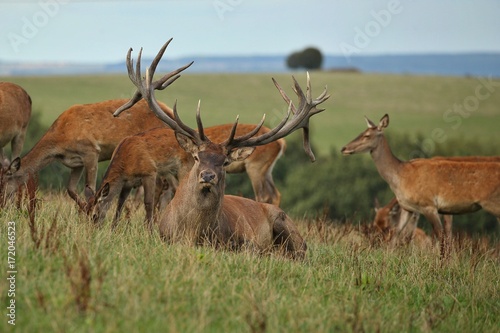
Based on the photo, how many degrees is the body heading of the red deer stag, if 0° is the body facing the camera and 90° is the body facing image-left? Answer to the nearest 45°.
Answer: approximately 45°

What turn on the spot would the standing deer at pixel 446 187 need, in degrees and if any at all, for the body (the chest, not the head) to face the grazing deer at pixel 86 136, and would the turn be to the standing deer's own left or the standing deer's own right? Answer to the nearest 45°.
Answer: approximately 45° to the standing deer's own left

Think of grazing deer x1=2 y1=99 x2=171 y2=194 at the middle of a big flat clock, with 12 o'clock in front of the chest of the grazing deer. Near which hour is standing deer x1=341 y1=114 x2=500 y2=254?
The standing deer is roughly at 6 o'clock from the grazing deer.

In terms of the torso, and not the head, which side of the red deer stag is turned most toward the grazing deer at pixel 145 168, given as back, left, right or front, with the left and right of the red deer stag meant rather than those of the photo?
right

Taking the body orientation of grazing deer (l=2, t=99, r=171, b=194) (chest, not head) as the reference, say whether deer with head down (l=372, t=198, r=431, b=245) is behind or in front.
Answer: behind

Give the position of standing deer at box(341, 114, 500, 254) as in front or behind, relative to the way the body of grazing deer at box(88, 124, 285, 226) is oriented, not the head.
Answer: behind

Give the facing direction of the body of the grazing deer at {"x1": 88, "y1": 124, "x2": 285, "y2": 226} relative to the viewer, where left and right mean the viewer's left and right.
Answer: facing to the left of the viewer

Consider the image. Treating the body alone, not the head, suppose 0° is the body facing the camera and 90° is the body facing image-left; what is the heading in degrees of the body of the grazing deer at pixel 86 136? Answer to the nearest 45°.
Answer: approximately 90°

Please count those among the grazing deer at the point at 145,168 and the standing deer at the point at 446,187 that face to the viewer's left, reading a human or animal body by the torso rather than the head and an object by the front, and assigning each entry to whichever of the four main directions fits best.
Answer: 2

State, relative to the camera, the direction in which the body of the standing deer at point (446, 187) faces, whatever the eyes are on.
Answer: to the viewer's left
